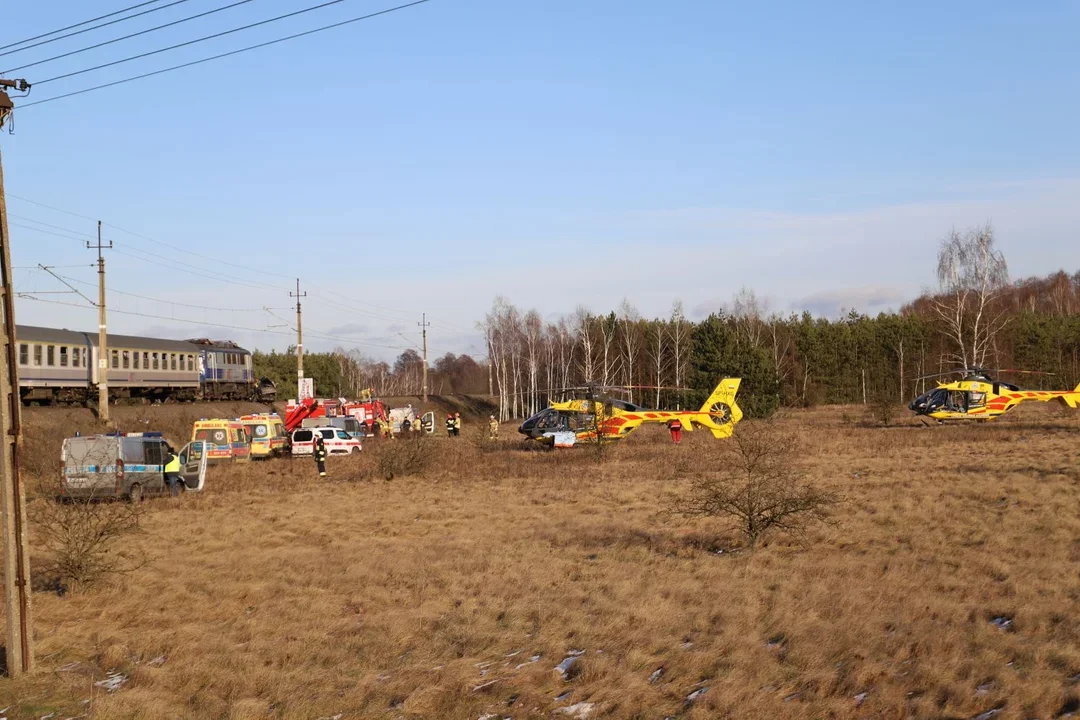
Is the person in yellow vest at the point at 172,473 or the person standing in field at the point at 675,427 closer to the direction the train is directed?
the person standing in field

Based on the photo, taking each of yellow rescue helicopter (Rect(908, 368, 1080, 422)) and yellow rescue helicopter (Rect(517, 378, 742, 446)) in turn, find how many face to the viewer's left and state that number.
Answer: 2

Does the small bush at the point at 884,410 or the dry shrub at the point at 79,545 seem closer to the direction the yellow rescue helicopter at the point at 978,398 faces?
the small bush

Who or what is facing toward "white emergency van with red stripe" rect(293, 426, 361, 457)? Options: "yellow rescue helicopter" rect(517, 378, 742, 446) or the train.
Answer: the yellow rescue helicopter

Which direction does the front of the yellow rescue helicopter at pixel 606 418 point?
to the viewer's left

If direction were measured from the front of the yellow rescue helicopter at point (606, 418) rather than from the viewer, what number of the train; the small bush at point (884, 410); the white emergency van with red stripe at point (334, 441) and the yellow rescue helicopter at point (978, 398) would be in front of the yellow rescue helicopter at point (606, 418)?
2

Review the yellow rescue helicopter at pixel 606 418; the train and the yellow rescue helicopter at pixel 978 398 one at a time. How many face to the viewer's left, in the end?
2

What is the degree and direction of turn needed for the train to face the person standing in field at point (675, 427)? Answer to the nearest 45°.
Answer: approximately 90° to its right

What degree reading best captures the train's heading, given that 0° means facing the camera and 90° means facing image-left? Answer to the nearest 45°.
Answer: approximately 225°

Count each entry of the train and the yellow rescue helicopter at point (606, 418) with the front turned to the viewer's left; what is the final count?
1

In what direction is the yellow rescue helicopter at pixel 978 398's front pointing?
to the viewer's left

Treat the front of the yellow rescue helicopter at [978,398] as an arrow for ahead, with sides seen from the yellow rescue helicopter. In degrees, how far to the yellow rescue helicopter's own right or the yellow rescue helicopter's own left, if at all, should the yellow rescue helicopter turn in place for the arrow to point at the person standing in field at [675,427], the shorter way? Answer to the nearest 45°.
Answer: approximately 45° to the yellow rescue helicopter's own left

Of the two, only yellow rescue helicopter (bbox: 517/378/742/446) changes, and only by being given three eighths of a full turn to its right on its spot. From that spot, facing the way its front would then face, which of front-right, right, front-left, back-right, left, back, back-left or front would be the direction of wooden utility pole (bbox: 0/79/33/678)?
back-right

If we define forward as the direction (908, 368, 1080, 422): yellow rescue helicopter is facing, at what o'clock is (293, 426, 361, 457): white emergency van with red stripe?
The white emergency van with red stripe is roughly at 11 o'clock from the yellow rescue helicopter.
